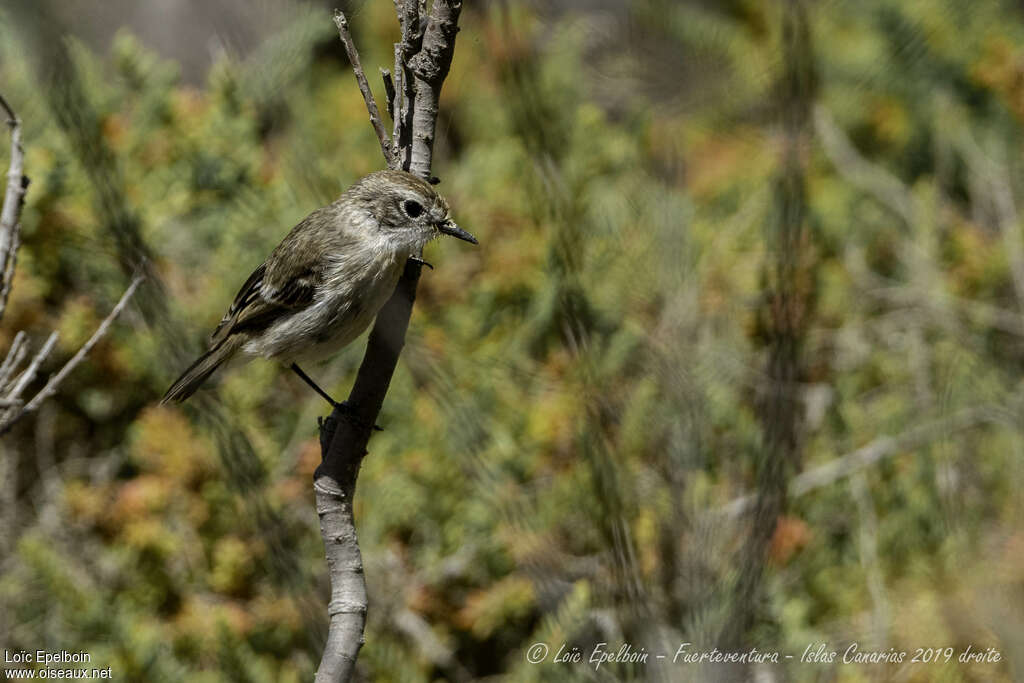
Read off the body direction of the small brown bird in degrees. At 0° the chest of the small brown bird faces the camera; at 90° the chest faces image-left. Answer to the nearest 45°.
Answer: approximately 270°

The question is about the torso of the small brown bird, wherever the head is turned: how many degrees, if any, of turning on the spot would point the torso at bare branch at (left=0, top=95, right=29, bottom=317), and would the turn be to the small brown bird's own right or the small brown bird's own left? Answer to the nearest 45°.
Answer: approximately 135° to the small brown bird's own right

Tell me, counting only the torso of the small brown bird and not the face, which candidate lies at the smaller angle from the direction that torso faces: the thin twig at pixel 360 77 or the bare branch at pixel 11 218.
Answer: the thin twig
